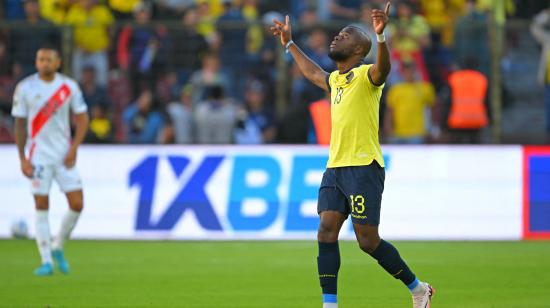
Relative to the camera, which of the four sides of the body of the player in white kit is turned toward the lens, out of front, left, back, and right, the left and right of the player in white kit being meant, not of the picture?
front

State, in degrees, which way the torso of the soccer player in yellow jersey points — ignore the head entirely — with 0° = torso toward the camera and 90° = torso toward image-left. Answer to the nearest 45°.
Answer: approximately 45°

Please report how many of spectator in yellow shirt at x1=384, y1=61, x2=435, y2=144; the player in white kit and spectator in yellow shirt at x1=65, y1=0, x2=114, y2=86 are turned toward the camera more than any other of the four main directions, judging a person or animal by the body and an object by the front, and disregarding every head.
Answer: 3

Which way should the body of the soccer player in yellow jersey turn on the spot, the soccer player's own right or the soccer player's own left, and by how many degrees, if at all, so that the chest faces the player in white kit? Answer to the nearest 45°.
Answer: approximately 90° to the soccer player's own right

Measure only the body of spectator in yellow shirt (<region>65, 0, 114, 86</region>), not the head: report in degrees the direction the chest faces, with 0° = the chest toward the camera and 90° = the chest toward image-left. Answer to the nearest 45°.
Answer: approximately 0°

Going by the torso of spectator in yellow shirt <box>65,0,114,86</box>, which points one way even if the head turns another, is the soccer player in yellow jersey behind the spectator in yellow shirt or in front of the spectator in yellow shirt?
in front

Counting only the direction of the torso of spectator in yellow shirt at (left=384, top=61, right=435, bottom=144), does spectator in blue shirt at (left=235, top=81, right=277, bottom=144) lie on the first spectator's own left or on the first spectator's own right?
on the first spectator's own right

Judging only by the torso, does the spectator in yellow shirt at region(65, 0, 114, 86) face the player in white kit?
yes

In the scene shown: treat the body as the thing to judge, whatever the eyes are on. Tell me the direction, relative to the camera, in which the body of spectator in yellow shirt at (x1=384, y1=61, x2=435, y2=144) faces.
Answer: toward the camera

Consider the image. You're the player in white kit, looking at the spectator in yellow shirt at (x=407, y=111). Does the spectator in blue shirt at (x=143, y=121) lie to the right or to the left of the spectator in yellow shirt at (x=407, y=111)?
left

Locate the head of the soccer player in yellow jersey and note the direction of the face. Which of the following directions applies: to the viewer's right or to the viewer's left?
to the viewer's left

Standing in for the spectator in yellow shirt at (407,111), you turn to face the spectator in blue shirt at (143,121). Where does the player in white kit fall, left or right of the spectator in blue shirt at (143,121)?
left

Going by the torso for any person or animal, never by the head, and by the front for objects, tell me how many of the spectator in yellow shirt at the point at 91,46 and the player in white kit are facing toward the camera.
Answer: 2
